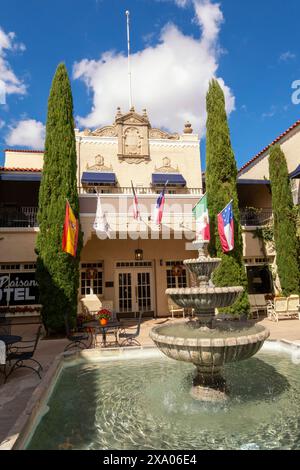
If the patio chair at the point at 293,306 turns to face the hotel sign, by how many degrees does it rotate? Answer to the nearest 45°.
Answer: approximately 45° to its right

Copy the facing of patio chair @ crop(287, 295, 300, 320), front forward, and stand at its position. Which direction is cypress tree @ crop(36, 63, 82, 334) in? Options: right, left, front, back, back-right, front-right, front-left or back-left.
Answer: front

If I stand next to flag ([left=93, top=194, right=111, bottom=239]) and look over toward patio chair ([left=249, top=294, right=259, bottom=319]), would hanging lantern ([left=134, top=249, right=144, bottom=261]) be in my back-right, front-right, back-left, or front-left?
front-left

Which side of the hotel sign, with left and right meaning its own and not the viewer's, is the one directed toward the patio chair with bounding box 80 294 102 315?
left

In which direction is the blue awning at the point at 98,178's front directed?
toward the camera

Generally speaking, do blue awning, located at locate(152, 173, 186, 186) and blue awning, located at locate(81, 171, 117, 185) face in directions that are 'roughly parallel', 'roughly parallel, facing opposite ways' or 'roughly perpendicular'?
roughly parallel

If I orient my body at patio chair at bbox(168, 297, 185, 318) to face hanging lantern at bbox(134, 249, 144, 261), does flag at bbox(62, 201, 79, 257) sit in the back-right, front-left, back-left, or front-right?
front-left

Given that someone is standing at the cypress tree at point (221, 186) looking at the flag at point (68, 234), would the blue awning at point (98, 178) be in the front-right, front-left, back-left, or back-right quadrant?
front-right

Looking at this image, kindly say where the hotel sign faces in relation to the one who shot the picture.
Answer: facing the viewer

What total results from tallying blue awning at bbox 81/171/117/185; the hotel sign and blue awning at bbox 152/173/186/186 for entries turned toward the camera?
3

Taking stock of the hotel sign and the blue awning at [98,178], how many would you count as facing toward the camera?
2

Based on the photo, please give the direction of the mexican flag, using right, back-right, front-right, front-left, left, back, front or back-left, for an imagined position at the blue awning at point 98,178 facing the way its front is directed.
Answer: front-left

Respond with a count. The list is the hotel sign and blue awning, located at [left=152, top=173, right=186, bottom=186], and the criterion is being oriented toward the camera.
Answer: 2
